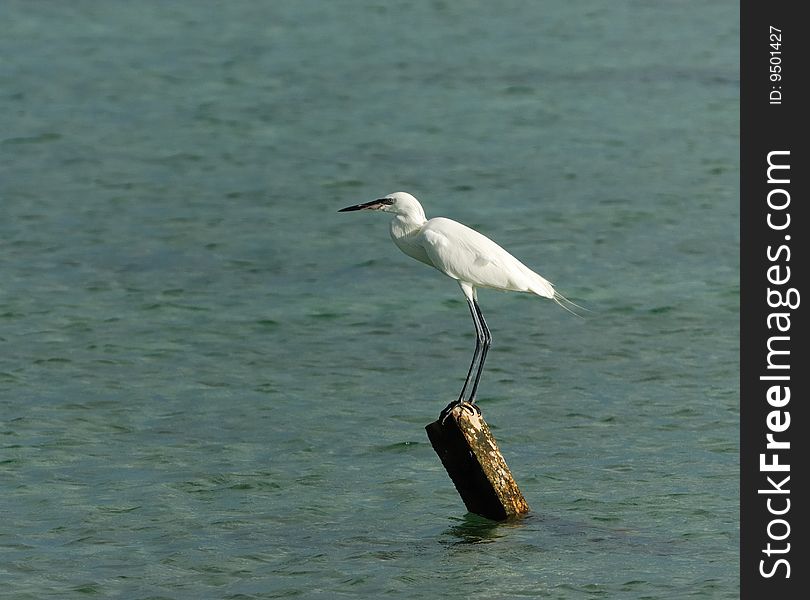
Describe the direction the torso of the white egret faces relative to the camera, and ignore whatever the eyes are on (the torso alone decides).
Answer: to the viewer's left
